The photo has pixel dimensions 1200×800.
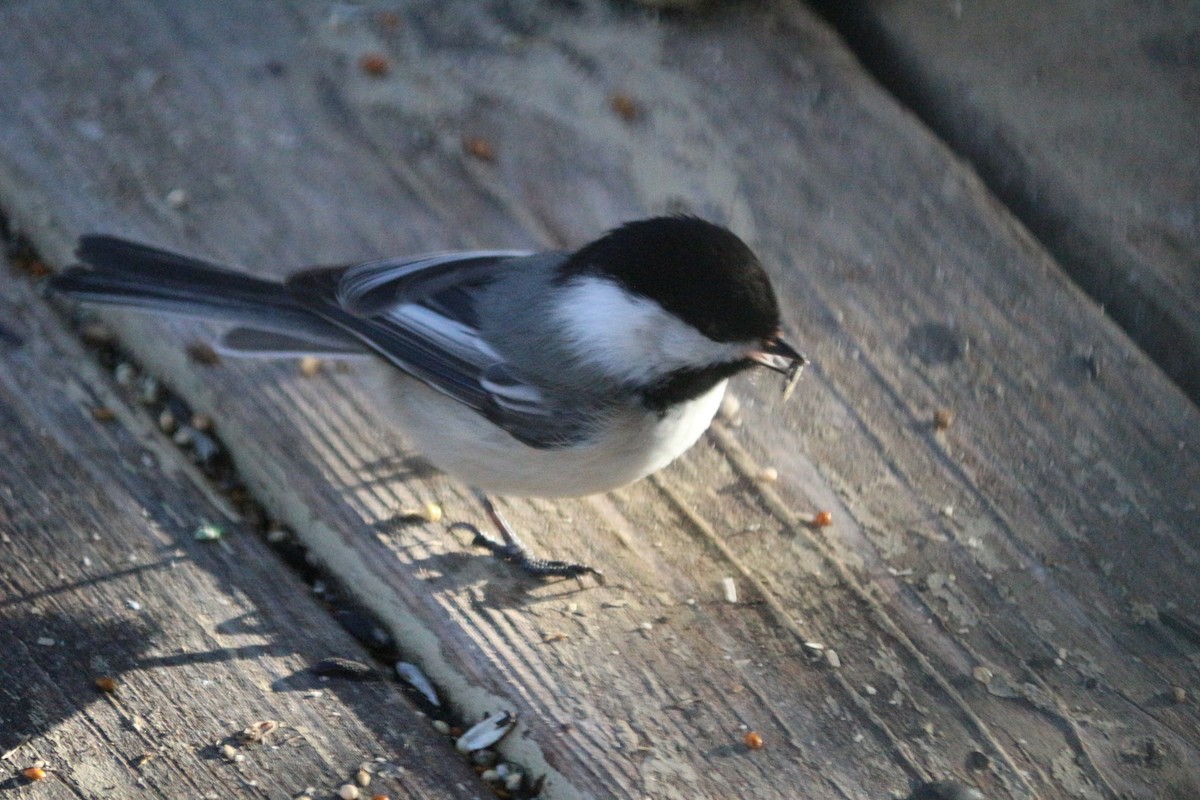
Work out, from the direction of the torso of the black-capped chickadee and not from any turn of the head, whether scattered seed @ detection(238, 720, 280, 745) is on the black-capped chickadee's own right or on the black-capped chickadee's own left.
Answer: on the black-capped chickadee's own right

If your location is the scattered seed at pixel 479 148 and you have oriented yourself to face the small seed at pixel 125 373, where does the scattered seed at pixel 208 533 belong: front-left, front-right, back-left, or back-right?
front-left

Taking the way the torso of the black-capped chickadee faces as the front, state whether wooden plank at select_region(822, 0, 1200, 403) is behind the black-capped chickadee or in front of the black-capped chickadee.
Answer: in front

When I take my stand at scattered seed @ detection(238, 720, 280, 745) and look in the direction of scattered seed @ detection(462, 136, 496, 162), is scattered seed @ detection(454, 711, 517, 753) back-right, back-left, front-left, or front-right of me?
front-right

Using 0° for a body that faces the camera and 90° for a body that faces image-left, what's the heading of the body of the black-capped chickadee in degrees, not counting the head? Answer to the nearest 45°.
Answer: approximately 270°
